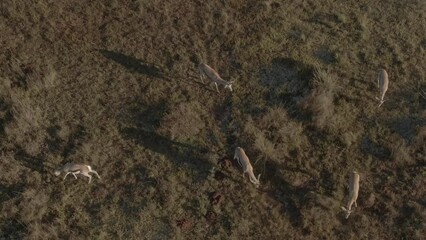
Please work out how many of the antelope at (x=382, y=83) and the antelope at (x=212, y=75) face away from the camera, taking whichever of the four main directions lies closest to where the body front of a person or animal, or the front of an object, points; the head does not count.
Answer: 0

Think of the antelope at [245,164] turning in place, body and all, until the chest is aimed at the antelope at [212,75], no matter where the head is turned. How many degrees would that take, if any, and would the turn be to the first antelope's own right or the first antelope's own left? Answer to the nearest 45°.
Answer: approximately 180°

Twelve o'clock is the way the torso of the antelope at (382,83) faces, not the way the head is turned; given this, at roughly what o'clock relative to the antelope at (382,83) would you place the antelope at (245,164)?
the antelope at (245,164) is roughly at 1 o'clock from the antelope at (382,83).

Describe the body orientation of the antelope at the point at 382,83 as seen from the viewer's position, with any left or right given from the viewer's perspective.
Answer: facing the viewer

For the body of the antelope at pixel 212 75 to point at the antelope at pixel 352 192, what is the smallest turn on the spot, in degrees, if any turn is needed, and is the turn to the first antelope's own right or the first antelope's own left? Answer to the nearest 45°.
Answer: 0° — it already faces it

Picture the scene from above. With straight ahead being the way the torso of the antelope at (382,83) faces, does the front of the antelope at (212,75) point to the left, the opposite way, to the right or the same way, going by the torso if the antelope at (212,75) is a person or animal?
to the left

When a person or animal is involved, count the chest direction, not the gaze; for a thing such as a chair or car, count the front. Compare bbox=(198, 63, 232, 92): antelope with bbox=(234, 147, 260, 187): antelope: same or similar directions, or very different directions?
same or similar directions

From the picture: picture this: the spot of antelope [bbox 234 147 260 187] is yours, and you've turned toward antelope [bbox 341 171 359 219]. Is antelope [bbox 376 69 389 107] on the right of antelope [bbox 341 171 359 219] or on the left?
left

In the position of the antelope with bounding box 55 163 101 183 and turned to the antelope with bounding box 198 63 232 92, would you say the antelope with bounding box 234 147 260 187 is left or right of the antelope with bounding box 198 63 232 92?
right

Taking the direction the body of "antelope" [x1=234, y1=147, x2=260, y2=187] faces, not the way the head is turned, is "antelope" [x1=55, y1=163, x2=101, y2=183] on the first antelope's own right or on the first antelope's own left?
on the first antelope's own right

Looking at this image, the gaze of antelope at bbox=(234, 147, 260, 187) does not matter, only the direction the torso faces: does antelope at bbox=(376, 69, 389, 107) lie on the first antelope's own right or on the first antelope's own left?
on the first antelope's own left

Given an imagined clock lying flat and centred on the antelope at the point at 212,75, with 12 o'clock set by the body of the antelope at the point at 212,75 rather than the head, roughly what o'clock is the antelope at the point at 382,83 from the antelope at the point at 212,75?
the antelope at the point at 382,83 is roughly at 10 o'clock from the antelope at the point at 212,75.

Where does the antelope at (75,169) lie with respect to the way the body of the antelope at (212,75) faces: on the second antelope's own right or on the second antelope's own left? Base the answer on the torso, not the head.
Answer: on the second antelope's own right

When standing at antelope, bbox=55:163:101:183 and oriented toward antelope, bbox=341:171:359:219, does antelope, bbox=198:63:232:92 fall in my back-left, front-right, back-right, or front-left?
front-left
